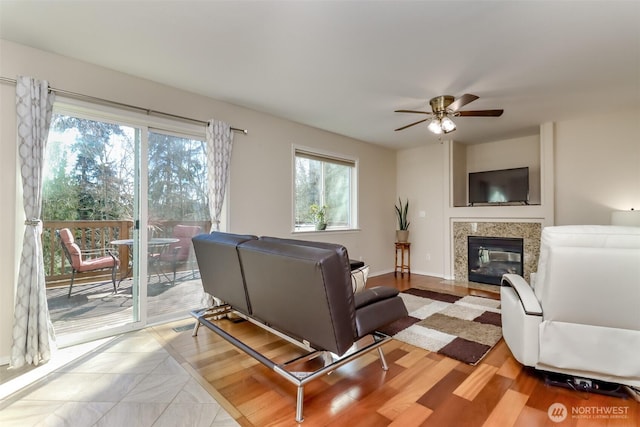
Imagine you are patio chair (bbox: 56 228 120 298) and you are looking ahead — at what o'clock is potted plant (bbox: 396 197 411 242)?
The potted plant is roughly at 12 o'clock from the patio chair.

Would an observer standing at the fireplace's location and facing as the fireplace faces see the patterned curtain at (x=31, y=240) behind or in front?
in front

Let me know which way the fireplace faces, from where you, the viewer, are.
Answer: facing the viewer

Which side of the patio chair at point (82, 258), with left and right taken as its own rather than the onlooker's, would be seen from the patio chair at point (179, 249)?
front

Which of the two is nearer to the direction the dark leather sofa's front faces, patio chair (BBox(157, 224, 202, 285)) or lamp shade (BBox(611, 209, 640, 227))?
the lamp shade

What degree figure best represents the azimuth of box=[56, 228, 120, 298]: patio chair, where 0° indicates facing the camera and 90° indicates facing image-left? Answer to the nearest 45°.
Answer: approximately 270°

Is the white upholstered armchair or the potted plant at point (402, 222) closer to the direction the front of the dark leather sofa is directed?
the potted plant

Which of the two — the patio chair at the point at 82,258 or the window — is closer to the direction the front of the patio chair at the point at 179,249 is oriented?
the patio chair

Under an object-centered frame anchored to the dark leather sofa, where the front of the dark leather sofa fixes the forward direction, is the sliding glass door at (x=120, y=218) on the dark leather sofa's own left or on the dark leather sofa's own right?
on the dark leather sofa's own left

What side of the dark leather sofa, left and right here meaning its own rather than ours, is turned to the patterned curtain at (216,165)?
left

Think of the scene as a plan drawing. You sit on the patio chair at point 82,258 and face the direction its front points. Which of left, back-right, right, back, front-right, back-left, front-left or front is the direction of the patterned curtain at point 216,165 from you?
front

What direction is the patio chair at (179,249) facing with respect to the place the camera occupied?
facing the viewer and to the left of the viewer

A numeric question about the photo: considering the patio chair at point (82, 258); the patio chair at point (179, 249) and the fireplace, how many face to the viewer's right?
1

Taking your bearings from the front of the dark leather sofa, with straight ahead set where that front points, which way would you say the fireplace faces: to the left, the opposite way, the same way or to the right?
the opposite way

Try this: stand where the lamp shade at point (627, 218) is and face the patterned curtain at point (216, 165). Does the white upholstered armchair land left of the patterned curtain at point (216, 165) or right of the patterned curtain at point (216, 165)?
left
